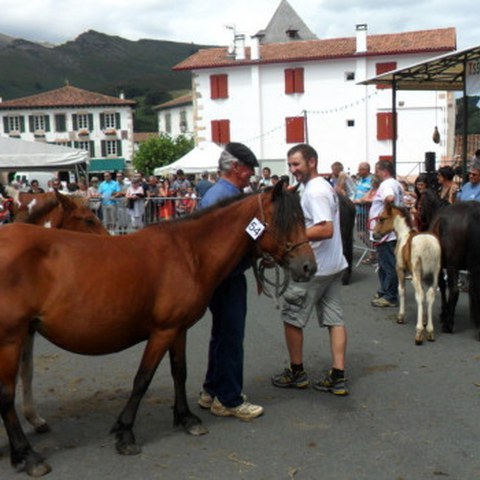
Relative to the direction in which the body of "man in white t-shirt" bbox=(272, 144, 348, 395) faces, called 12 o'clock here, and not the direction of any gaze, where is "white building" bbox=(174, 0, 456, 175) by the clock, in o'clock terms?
The white building is roughly at 3 o'clock from the man in white t-shirt.

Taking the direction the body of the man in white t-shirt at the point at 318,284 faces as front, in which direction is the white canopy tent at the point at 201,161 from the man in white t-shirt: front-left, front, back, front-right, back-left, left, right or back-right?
right

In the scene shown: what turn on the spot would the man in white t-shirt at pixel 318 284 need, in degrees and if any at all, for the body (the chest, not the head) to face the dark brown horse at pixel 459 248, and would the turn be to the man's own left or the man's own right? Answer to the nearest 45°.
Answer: approximately 135° to the man's own right

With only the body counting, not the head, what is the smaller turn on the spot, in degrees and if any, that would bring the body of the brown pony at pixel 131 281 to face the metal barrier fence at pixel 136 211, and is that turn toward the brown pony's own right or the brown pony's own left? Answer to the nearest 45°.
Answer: approximately 90° to the brown pony's own left

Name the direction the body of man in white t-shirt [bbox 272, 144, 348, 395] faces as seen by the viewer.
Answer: to the viewer's left

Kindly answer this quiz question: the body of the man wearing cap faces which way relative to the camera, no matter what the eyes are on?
to the viewer's right

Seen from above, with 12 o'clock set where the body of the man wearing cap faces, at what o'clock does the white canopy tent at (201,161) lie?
The white canopy tent is roughly at 9 o'clock from the man wearing cap.

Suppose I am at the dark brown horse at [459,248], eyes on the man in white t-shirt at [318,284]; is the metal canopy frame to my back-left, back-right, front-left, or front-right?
back-right

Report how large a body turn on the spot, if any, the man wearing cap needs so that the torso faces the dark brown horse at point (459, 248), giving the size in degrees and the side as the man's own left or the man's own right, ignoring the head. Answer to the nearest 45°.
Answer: approximately 45° to the man's own left

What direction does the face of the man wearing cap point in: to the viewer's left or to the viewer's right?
to the viewer's right

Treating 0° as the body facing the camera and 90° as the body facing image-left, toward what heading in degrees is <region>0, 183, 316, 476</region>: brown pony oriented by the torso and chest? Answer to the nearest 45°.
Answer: approximately 270°

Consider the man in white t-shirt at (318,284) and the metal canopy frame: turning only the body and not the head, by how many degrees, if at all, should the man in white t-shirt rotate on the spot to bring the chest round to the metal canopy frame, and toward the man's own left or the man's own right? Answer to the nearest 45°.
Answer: approximately 90° to the man's own right

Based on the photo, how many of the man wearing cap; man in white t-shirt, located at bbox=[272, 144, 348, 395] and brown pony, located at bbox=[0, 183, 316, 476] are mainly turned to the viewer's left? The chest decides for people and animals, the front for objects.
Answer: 1

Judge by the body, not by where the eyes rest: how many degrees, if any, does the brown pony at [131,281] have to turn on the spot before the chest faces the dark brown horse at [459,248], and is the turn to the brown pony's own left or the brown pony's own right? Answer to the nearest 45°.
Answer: approximately 45° to the brown pony's own left

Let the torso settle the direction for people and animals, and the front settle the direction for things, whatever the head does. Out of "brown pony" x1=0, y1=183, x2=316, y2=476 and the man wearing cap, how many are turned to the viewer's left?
0
